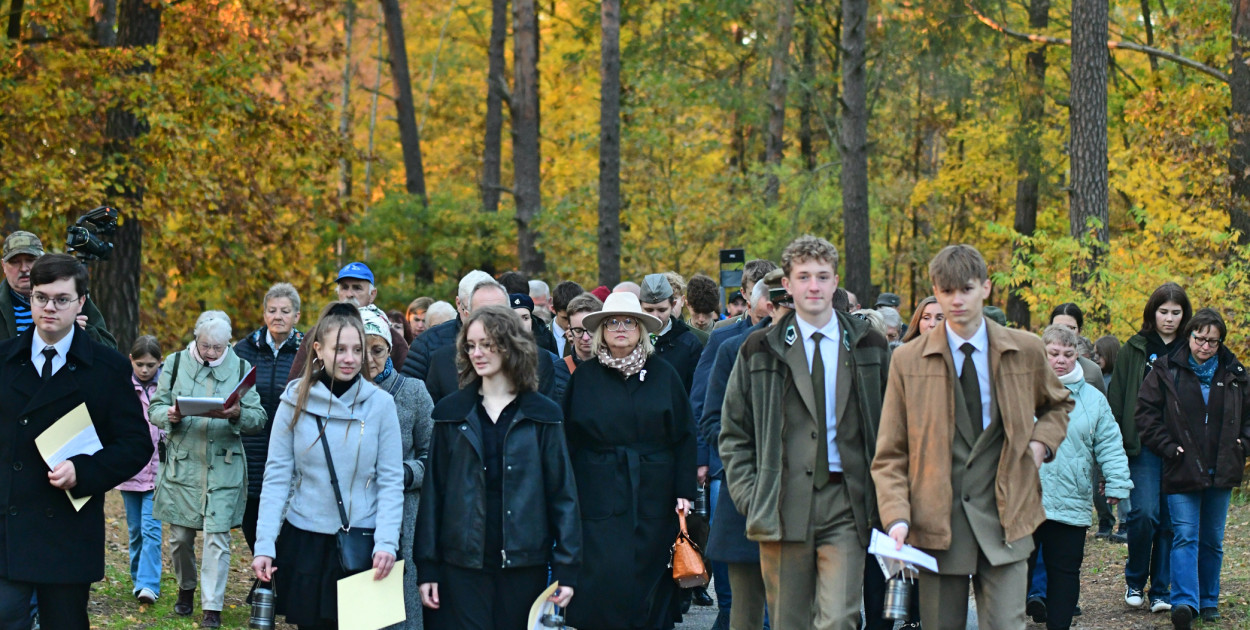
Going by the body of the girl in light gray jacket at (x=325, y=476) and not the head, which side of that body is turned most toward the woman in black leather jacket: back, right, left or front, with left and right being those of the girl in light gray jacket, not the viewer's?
left

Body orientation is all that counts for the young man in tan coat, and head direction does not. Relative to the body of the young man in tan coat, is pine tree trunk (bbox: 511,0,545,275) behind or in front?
behind

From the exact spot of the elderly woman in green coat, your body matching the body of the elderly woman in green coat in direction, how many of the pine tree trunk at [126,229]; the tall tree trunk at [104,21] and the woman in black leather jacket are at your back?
2

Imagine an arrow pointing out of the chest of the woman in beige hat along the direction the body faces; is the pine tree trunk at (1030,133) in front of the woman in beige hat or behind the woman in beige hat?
behind

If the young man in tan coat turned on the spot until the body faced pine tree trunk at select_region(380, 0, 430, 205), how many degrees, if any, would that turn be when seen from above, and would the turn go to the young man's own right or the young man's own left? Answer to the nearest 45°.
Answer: approximately 135° to the young man's own right

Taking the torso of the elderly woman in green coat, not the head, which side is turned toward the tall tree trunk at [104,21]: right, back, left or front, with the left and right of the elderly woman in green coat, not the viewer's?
back
